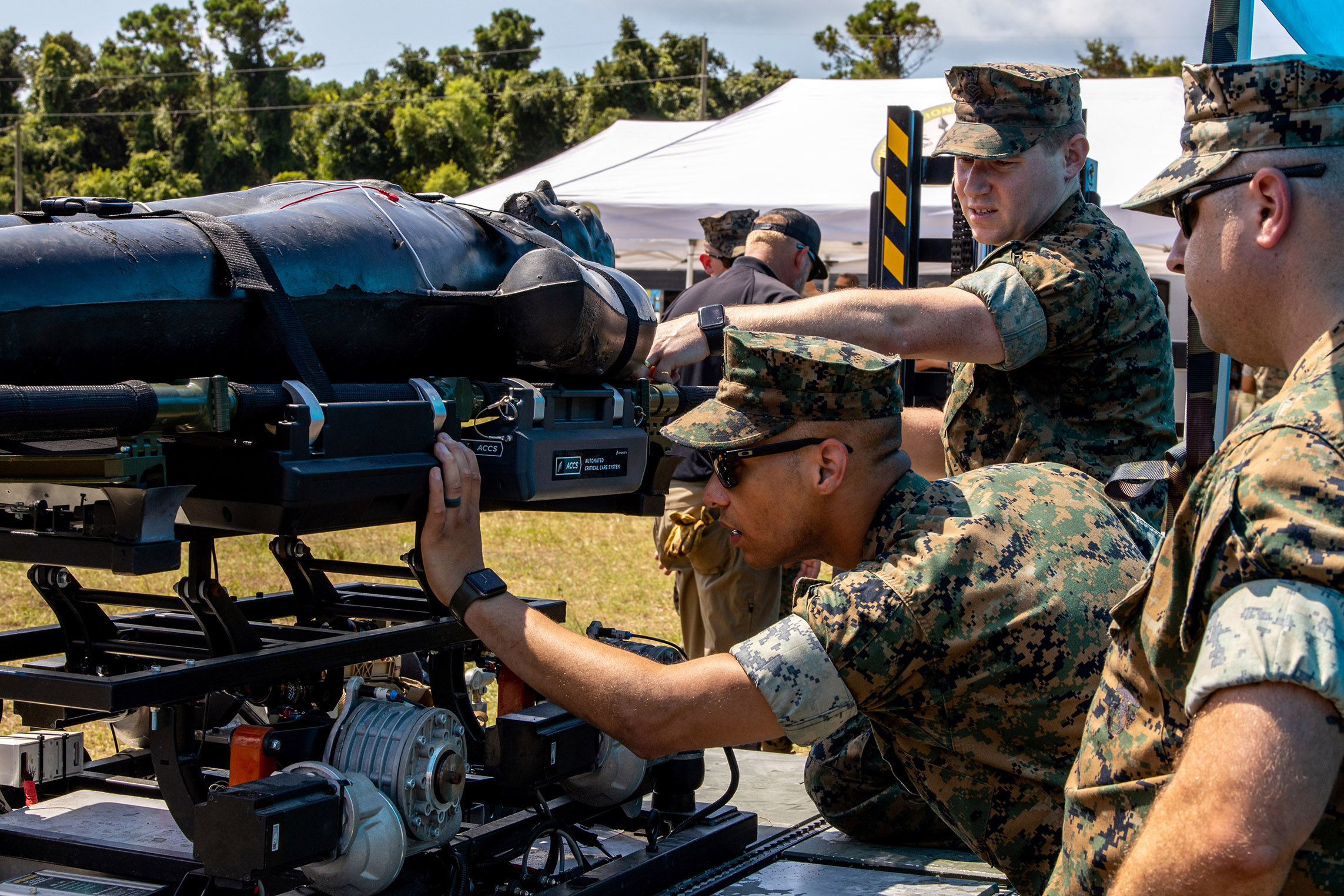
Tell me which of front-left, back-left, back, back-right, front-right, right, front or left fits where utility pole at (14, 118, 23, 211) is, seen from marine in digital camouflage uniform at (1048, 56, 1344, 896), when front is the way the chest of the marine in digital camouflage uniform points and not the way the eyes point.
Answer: front-right

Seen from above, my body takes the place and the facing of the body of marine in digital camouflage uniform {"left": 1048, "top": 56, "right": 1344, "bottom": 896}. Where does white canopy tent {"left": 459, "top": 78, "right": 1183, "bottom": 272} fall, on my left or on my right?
on my right

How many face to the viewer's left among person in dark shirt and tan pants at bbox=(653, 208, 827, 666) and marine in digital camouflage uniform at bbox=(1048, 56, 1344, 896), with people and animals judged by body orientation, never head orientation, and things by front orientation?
1

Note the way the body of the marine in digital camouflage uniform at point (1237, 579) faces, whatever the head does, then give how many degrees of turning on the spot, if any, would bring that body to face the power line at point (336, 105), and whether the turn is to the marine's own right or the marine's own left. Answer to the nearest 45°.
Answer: approximately 45° to the marine's own right

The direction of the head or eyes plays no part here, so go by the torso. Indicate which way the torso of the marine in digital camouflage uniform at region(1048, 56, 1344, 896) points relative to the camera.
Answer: to the viewer's left
